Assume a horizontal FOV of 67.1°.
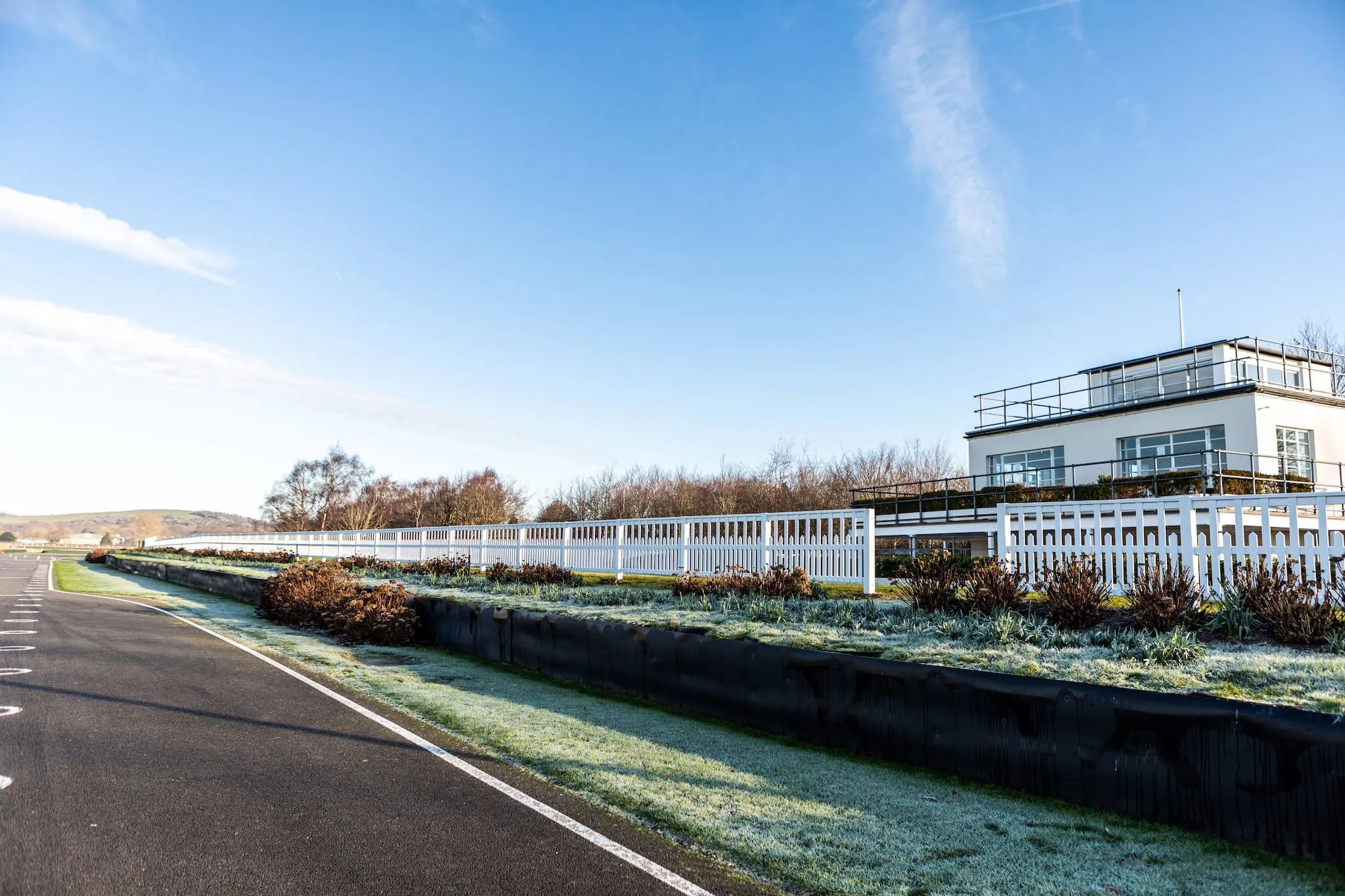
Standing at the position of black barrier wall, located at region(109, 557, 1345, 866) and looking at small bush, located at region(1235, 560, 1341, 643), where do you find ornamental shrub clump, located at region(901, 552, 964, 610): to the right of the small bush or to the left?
left

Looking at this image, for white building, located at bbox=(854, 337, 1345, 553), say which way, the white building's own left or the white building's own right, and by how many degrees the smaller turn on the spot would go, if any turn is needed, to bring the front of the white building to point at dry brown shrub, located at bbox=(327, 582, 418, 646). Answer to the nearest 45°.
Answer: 0° — it already faces it

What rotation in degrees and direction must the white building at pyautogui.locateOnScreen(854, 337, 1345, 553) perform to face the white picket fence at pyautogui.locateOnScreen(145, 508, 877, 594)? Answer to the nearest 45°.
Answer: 0° — it already faces it

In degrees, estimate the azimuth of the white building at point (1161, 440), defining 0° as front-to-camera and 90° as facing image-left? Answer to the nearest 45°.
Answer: approximately 45°

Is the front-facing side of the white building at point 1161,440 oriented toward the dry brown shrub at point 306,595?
yes

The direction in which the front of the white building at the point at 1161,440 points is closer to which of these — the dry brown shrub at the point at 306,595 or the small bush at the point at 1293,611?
the dry brown shrub

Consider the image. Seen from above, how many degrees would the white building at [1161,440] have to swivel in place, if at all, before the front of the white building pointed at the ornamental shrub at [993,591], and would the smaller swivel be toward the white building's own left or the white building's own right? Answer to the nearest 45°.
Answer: approximately 45° to the white building's own left

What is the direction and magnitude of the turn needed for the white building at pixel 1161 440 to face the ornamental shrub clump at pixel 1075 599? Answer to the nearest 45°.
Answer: approximately 45° to its left
